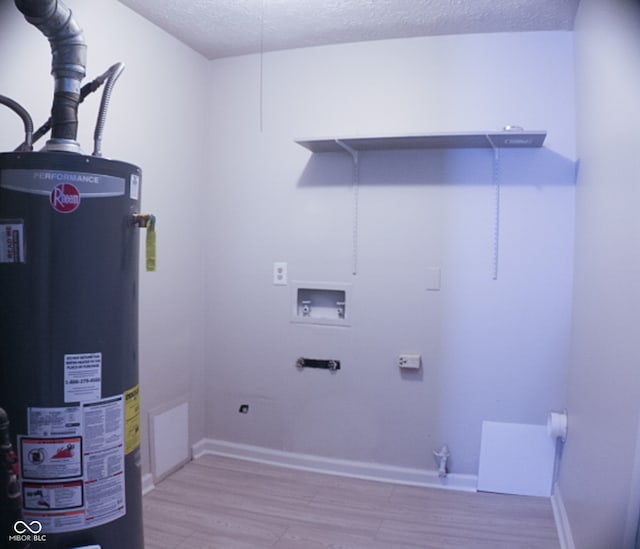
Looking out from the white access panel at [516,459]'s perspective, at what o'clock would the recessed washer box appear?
The recessed washer box is roughly at 3 o'clock from the white access panel.

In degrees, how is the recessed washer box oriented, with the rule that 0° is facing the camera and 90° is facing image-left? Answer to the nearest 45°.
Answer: approximately 0°

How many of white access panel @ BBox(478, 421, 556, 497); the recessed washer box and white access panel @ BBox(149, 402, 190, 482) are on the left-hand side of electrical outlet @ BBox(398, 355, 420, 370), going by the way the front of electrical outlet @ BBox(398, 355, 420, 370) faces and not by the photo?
1

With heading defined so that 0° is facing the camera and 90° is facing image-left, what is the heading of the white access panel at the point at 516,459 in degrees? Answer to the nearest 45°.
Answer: approximately 0°

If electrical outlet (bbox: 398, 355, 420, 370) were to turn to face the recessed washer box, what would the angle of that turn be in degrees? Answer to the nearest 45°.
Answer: approximately 90° to its right

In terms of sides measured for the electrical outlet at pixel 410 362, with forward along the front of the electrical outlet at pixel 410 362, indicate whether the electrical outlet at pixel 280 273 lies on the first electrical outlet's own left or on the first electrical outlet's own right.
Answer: on the first electrical outlet's own right
